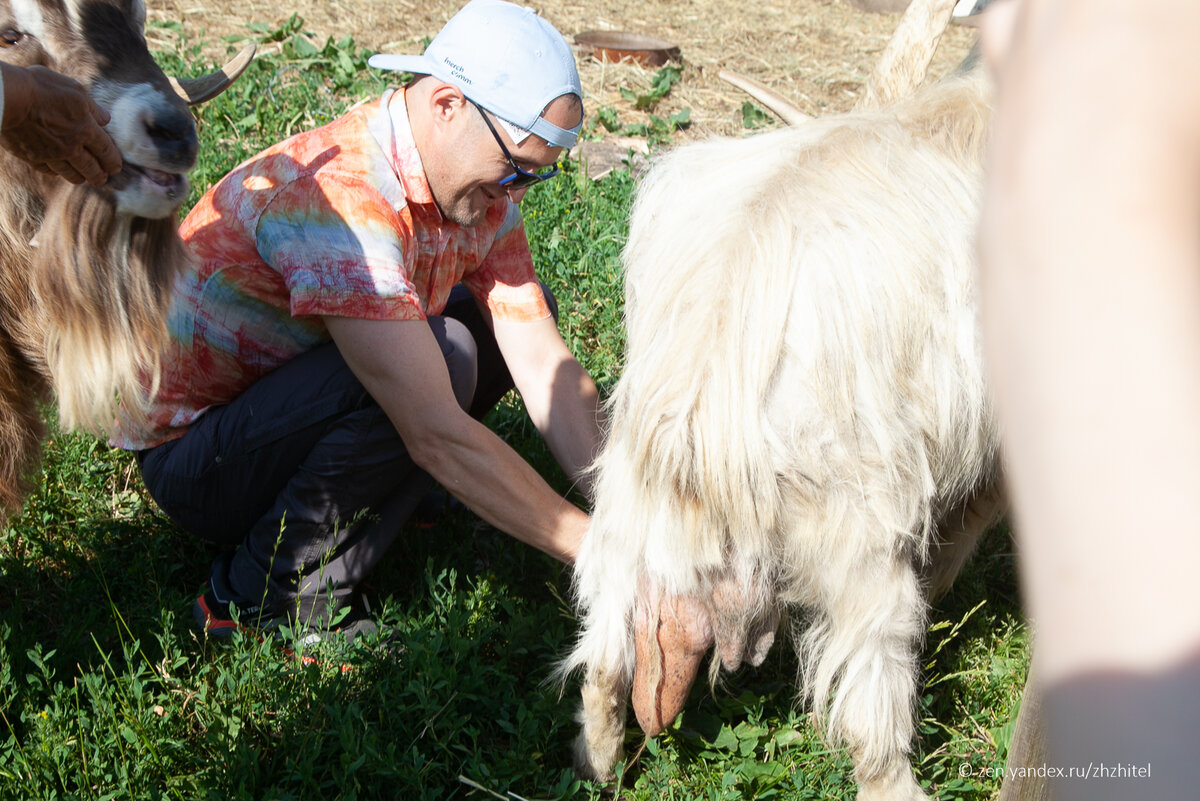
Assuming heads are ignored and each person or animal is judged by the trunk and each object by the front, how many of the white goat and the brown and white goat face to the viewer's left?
0

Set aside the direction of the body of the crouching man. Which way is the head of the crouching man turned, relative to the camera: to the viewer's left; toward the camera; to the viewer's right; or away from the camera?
to the viewer's right

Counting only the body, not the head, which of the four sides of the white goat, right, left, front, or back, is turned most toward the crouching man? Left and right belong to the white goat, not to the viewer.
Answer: left

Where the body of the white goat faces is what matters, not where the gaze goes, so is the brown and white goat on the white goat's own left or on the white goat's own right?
on the white goat's own left

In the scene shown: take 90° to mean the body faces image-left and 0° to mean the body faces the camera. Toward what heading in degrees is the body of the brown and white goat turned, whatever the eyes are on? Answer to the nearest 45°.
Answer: approximately 315°
